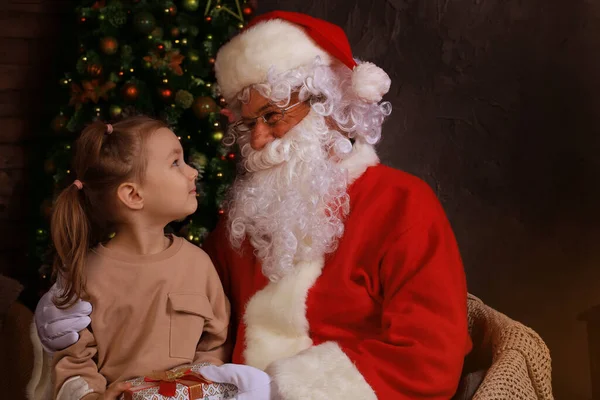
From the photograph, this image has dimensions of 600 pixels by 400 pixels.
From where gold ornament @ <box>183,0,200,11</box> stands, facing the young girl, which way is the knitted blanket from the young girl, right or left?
left

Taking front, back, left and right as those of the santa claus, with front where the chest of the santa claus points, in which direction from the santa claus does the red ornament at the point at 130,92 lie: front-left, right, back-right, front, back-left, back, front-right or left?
right

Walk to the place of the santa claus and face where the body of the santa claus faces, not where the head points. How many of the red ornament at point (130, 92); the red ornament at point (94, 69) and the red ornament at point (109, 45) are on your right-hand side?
3

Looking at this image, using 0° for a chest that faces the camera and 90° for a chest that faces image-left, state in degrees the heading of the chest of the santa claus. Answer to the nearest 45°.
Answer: approximately 45°

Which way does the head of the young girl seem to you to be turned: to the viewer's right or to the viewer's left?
to the viewer's right

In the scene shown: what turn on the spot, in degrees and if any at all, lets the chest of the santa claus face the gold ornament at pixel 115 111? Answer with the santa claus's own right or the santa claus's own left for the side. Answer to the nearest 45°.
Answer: approximately 90° to the santa claus's own right

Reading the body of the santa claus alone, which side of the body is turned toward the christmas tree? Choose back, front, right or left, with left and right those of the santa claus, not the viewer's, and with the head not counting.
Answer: right

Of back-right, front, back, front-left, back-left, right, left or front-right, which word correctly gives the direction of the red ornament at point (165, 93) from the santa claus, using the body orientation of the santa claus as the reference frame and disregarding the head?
right

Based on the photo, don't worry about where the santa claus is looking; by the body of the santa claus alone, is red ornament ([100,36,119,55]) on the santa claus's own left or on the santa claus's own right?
on the santa claus's own right
